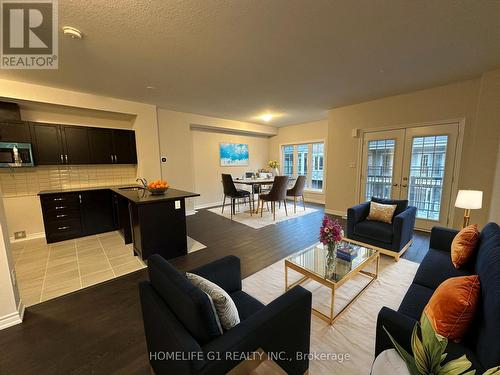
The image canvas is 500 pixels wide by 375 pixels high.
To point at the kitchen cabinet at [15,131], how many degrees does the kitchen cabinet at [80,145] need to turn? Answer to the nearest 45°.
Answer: approximately 90° to its right

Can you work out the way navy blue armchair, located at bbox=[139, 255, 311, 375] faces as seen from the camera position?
facing away from the viewer and to the right of the viewer

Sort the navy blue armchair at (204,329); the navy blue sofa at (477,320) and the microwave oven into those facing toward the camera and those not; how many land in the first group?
1

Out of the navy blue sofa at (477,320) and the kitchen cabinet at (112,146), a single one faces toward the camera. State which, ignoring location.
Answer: the kitchen cabinet

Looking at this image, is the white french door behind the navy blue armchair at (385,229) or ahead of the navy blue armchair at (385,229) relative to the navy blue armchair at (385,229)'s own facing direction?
behind

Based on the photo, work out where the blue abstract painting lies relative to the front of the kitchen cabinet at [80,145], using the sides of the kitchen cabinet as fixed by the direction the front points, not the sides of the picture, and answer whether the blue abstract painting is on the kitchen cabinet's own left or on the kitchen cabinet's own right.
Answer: on the kitchen cabinet's own left

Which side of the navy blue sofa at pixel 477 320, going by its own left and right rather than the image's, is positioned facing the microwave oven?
front

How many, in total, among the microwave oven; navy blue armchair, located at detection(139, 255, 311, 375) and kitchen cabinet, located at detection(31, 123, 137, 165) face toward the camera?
2

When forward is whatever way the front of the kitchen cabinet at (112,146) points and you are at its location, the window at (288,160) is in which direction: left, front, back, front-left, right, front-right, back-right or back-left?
left

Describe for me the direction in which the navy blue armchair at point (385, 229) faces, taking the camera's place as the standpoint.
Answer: facing the viewer and to the left of the viewer

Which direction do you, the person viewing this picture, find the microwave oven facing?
facing the viewer

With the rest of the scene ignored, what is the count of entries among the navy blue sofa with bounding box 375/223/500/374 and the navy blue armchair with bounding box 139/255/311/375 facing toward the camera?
0

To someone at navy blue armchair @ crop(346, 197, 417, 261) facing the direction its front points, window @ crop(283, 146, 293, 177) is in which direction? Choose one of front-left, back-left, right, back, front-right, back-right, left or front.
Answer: right

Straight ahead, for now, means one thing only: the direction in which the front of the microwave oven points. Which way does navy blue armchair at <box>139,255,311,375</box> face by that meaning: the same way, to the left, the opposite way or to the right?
to the left

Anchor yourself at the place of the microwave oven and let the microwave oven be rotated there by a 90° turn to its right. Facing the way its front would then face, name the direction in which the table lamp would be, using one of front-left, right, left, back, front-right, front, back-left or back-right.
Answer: back-left

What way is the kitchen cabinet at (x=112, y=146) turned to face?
toward the camera

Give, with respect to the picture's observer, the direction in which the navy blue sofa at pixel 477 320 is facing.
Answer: facing to the left of the viewer
